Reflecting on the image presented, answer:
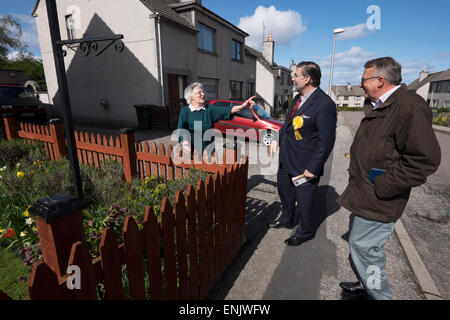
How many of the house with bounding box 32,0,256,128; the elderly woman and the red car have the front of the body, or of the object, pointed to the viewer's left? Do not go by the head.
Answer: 0

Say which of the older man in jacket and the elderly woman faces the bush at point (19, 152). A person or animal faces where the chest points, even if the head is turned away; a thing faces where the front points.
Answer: the older man in jacket

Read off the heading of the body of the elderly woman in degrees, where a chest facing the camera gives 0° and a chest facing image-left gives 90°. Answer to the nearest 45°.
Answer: approximately 315°

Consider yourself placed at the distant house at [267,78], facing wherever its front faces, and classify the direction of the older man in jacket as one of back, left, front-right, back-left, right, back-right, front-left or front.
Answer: front-right

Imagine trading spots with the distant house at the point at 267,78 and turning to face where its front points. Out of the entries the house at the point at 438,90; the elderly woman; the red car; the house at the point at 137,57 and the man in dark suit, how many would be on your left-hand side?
1

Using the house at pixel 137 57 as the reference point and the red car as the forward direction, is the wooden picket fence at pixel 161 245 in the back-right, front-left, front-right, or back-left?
front-right

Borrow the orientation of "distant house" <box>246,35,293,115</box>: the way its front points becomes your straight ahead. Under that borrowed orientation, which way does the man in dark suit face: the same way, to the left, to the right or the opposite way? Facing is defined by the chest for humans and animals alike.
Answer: the opposite way

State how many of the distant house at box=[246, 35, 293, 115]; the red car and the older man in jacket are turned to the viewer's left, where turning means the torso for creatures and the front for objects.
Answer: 1

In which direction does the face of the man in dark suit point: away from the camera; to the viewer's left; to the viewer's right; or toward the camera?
to the viewer's left

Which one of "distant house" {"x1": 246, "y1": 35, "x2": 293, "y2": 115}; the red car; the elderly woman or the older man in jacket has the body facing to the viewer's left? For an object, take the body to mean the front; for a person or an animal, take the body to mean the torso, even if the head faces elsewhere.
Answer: the older man in jacket

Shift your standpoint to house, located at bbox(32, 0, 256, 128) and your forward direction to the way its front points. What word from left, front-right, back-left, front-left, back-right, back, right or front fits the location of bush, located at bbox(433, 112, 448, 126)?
front-left

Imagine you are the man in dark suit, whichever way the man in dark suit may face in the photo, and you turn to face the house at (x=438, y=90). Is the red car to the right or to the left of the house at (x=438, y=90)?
left

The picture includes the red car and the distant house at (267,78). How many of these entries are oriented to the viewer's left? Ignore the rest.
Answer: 0

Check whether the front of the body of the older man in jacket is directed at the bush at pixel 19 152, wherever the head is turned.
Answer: yes

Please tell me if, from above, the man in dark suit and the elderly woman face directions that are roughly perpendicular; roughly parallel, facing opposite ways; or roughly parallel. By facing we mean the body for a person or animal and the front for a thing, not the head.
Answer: roughly perpendicular

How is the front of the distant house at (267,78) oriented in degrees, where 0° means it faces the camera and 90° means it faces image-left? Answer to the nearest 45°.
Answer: approximately 315°
